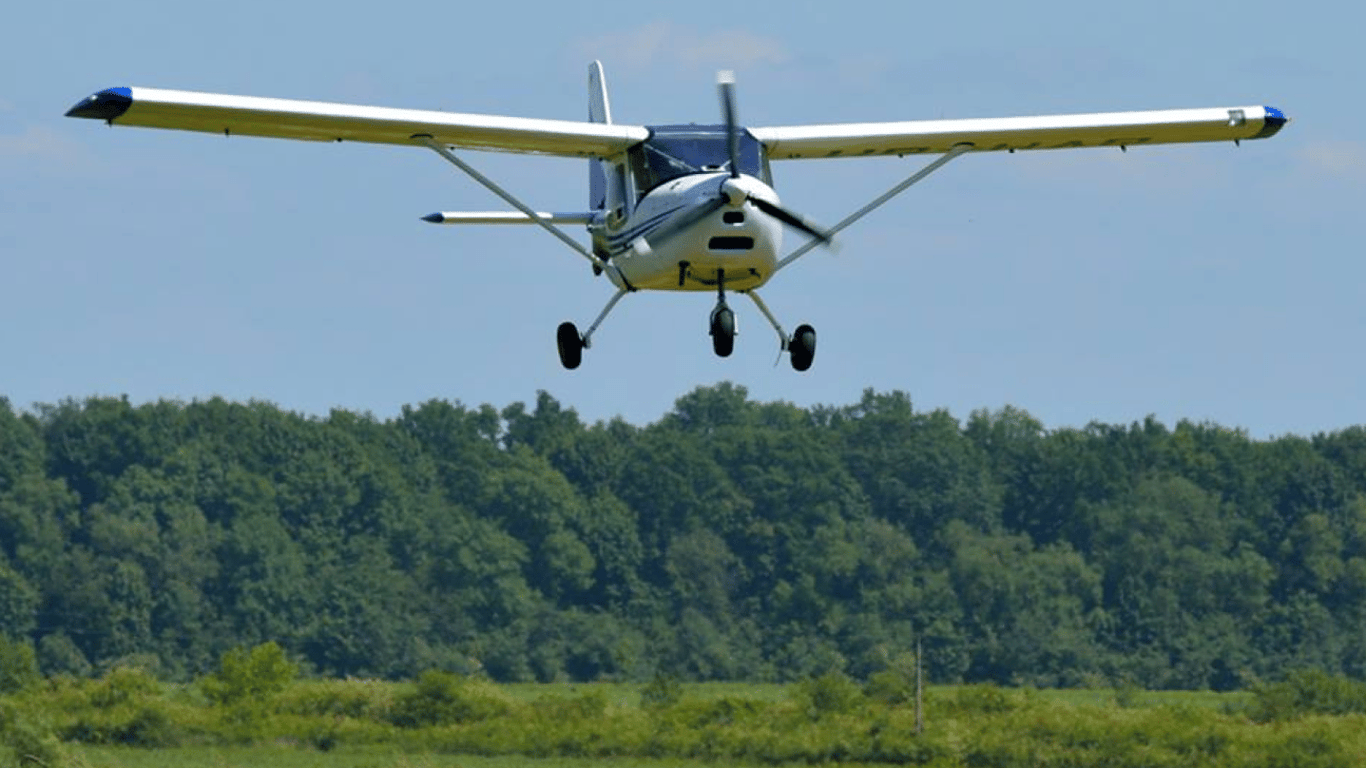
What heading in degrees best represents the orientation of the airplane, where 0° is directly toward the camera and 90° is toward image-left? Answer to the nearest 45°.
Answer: approximately 0°
